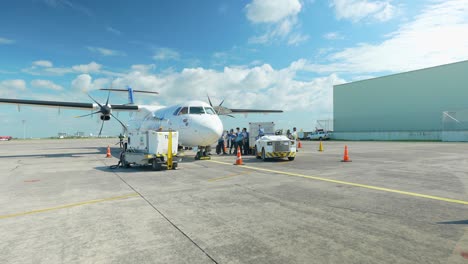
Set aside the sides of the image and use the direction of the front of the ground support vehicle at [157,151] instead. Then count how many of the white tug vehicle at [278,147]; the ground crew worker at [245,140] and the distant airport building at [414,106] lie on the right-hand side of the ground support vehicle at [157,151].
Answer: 0

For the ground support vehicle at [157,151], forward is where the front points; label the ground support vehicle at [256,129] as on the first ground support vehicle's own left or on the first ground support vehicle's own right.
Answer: on the first ground support vehicle's own left

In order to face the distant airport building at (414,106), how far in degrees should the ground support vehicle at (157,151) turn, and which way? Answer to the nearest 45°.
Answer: approximately 90° to its left

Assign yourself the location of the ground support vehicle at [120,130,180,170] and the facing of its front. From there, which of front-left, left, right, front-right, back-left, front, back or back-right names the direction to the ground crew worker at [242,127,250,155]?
left

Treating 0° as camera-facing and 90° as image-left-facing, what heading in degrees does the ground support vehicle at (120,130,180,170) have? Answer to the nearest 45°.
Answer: approximately 315°

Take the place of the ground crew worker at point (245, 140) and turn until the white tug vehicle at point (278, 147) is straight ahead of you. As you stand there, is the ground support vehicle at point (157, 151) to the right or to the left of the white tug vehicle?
right
